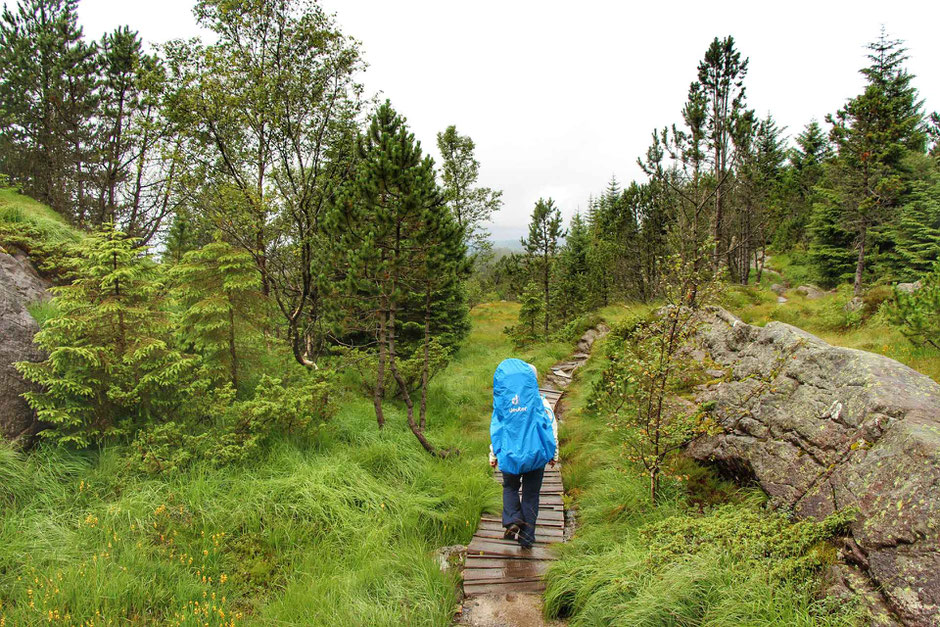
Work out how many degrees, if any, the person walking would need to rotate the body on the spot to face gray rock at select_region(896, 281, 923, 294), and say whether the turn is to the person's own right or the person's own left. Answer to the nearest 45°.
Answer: approximately 45° to the person's own right

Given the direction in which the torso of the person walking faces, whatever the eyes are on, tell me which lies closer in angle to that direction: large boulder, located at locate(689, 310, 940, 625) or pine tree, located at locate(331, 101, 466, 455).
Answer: the pine tree

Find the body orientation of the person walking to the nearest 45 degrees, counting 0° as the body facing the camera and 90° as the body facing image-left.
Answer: approximately 180°

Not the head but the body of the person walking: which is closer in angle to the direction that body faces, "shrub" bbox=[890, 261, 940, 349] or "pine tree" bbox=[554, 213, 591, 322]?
the pine tree

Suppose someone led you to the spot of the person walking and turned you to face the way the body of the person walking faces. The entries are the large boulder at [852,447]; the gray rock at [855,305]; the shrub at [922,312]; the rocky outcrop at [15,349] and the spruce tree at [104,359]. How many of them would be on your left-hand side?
2

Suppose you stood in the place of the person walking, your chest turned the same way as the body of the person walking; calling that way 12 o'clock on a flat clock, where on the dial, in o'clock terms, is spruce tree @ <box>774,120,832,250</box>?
The spruce tree is roughly at 1 o'clock from the person walking.

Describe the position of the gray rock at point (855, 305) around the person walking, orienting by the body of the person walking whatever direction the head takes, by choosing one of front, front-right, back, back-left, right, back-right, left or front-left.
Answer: front-right

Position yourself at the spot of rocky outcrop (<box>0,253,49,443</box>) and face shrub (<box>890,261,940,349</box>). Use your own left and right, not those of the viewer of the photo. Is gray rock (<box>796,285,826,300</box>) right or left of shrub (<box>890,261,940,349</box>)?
left

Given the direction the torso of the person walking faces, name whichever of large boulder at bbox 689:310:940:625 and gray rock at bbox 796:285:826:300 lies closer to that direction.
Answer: the gray rock

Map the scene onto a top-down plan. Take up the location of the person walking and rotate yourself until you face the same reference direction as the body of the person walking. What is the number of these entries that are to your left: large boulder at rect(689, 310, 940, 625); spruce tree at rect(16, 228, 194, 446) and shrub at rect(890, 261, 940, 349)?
1

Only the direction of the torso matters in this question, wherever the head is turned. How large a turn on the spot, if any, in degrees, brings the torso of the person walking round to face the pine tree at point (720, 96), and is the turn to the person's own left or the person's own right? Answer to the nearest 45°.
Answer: approximately 45° to the person's own right

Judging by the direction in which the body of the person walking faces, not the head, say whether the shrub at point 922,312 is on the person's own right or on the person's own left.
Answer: on the person's own right

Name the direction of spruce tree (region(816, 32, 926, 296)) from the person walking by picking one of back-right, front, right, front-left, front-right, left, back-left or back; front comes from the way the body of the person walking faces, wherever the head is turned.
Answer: front-right

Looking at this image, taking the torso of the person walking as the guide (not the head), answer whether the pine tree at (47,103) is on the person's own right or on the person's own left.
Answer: on the person's own left

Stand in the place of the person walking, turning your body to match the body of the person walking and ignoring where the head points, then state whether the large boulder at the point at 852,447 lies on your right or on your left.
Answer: on your right
